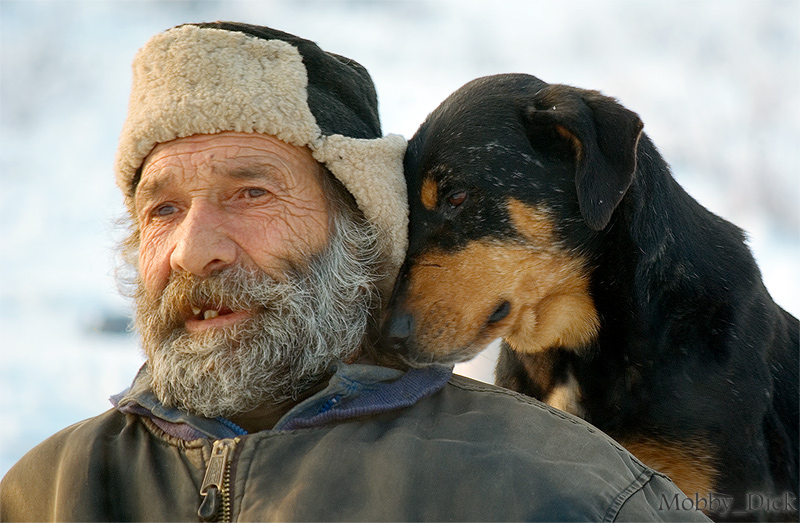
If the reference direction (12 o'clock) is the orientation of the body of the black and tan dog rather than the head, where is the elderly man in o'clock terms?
The elderly man is roughly at 12 o'clock from the black and tan dog.

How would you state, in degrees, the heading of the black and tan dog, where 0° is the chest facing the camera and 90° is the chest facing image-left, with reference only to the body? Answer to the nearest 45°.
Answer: approximately 45°

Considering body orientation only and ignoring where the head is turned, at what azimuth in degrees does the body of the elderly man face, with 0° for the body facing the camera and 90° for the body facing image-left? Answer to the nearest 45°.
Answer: approximately 45°

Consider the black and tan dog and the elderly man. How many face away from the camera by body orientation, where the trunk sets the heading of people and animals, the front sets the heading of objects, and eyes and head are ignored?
0

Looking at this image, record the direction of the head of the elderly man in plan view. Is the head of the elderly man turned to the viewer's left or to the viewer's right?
to the viewer's left
